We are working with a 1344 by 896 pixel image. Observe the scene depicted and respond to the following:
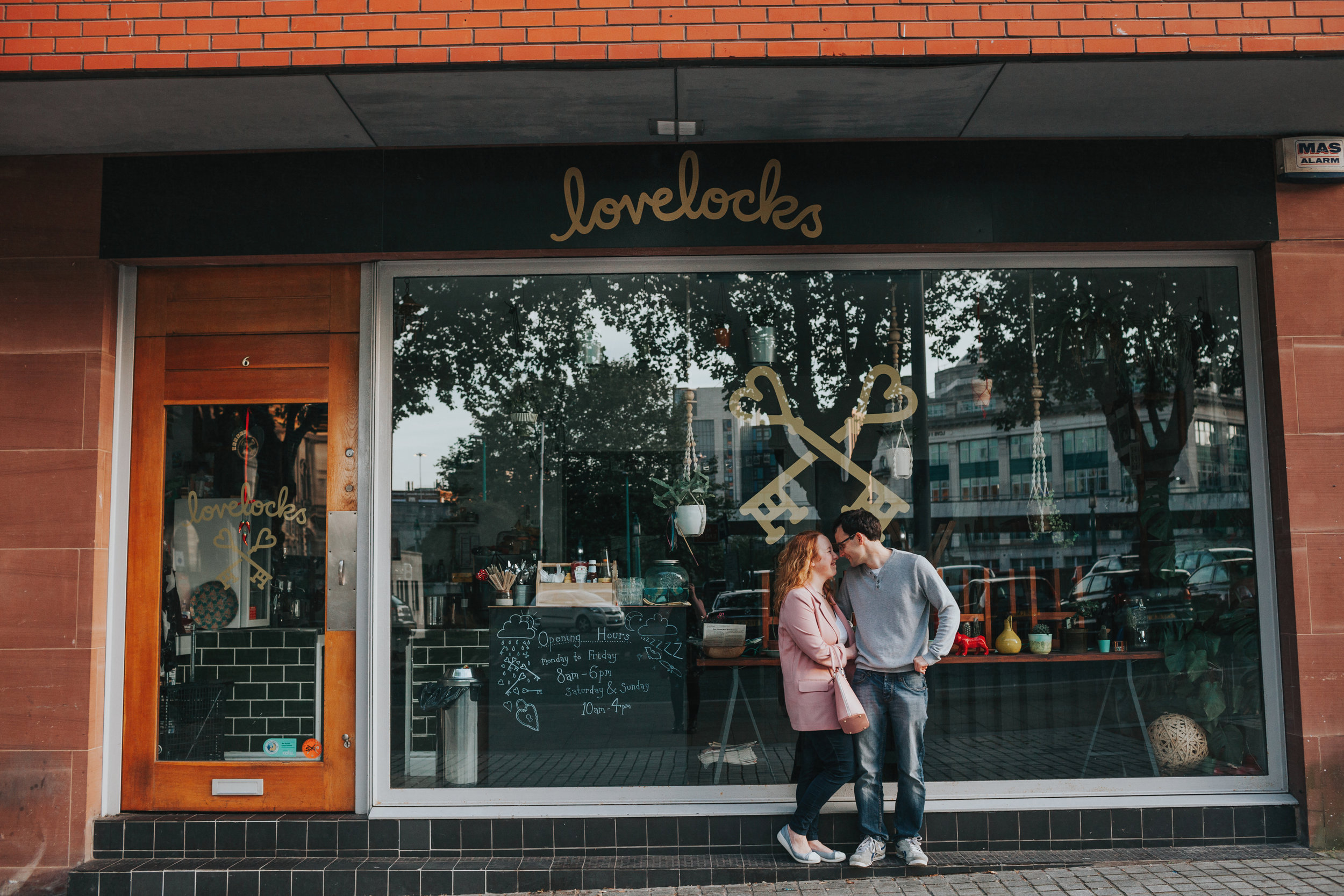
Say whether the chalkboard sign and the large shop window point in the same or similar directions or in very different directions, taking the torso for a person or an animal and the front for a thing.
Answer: same or similar directions

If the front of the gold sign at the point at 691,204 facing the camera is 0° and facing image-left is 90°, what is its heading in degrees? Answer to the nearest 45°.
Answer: approximately 0°

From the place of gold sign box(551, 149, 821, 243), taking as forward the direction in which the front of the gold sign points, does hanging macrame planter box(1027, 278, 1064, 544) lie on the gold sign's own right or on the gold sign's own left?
on the gold sign's own left

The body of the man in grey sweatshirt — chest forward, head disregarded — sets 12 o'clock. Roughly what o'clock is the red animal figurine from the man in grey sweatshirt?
The red animal figurine is roughly at 7 o'clock from the man in grey sweatshirt.

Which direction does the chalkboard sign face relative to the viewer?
toward the camera

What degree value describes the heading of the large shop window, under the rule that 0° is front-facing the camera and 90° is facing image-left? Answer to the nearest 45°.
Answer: approximately 0°

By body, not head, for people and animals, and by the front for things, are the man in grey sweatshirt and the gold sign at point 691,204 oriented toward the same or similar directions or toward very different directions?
same or similar directions

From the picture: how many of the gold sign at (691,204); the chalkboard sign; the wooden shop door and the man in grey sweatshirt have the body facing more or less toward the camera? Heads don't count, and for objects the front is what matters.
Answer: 4

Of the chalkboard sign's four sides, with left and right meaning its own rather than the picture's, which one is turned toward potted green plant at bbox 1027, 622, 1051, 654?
left

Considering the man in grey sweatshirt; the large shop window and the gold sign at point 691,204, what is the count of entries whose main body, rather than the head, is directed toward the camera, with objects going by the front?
3

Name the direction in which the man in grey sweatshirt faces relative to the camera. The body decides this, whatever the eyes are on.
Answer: toward the camera

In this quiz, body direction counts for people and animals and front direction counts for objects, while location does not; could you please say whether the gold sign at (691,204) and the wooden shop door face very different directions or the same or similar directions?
same or similar directions

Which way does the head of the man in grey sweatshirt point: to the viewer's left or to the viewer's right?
to the viewer's left

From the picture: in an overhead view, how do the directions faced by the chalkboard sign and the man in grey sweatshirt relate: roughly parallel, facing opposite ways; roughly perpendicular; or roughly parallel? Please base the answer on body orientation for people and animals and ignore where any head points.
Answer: roughly parallel

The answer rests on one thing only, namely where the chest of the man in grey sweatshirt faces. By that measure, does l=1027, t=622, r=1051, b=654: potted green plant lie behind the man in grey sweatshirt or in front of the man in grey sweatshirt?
behind

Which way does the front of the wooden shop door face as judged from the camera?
facing the viewer

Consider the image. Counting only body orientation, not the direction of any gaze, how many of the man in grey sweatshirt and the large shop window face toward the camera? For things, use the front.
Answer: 2
